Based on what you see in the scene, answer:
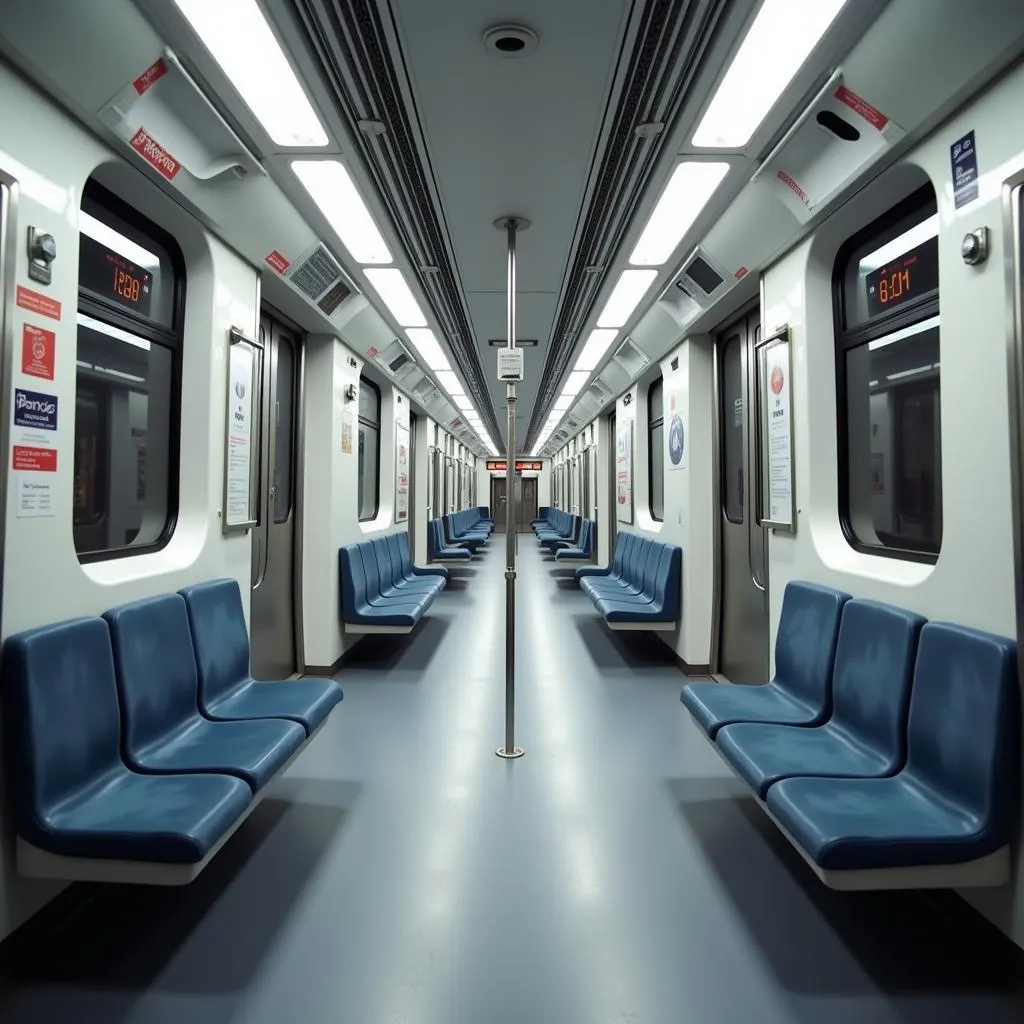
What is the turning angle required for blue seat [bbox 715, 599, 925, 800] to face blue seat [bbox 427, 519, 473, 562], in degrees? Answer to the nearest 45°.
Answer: approximately 90° to its right

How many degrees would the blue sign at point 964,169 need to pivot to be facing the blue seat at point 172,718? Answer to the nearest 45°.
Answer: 0° — it already faces it

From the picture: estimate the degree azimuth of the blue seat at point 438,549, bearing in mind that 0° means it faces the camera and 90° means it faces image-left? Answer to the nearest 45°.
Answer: approximately 270°

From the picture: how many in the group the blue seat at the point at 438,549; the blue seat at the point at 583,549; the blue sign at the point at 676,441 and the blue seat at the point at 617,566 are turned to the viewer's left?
3

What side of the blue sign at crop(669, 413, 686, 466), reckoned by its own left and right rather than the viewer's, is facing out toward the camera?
left

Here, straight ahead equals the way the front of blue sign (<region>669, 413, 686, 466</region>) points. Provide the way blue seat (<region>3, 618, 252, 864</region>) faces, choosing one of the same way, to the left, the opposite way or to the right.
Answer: the opposite way

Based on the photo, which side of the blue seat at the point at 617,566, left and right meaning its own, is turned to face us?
left

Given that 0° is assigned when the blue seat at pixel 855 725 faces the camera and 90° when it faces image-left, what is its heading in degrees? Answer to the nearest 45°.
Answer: approximately 45°
